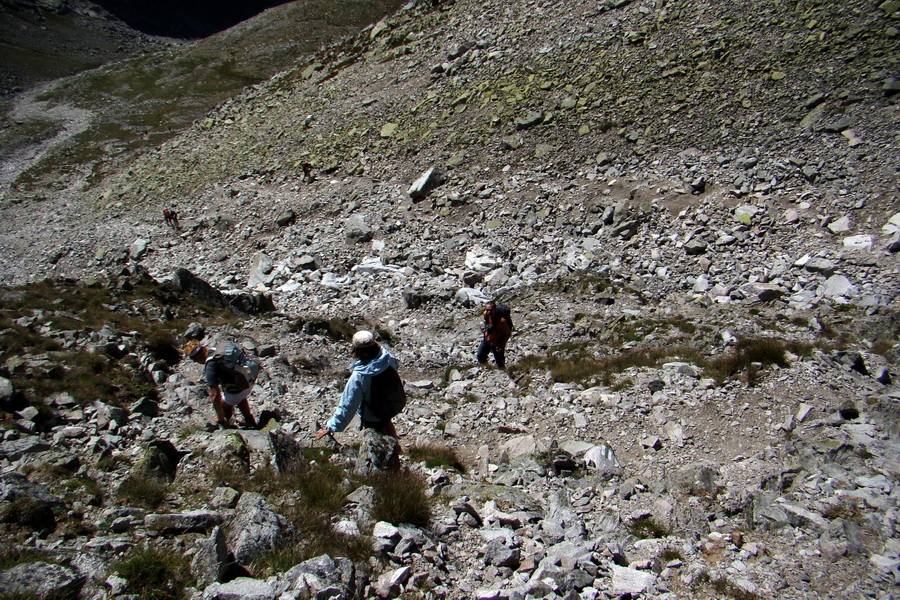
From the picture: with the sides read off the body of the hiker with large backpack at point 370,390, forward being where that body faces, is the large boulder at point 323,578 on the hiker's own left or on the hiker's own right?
on the hiker's own left

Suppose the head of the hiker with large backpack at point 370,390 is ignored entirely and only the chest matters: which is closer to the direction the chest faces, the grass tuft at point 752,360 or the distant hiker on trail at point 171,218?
the distant hiker on trail

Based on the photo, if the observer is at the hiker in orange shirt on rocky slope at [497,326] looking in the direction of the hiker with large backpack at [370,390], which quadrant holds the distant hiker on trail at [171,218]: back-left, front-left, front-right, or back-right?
back-right

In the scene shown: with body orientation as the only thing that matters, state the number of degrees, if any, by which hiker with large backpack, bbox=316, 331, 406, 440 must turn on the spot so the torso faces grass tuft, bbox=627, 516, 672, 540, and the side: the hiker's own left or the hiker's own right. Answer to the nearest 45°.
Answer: approximately 180°

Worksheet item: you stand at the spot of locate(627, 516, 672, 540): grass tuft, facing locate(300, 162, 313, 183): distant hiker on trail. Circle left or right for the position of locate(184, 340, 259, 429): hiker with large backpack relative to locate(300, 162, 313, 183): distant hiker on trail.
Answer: left

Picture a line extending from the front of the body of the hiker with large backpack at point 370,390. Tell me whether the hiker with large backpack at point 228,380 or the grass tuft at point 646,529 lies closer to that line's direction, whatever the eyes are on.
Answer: the hiker with large backpack

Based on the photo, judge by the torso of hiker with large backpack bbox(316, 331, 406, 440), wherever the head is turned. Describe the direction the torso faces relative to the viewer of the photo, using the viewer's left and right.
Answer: facing away from the viewer and to the left of the viewer

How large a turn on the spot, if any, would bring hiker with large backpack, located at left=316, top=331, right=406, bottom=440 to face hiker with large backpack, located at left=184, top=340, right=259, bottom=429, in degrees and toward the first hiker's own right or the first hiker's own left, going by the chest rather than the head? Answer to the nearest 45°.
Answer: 0° — they already face them

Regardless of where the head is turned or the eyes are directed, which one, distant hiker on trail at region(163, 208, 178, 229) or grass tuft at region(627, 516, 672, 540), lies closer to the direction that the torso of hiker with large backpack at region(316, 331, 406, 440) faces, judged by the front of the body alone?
the distant hiker on trail

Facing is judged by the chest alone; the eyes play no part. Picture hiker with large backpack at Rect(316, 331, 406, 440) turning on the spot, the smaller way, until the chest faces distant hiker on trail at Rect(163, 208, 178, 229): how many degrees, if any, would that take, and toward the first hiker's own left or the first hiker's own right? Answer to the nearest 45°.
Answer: approximately 45° to the first hiker's own right

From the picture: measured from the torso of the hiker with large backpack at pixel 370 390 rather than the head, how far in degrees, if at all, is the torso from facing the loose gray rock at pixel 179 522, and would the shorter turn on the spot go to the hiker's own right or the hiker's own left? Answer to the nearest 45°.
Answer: approximately 90° to the hiker's own left

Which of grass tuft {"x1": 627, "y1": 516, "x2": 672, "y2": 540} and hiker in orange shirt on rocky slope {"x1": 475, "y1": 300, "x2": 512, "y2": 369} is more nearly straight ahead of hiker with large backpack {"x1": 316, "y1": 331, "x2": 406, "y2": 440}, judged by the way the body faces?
the hiker in orange shirt on rocky slope
